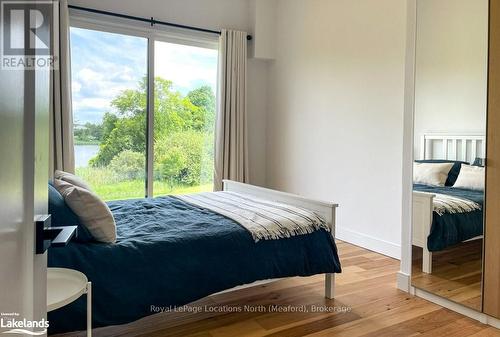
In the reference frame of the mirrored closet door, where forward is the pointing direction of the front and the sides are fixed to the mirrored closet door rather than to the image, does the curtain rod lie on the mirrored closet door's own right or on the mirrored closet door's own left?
on the mirrored closet door's own right

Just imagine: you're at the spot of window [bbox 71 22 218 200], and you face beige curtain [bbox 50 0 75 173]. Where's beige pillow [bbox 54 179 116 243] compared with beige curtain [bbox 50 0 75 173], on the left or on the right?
left

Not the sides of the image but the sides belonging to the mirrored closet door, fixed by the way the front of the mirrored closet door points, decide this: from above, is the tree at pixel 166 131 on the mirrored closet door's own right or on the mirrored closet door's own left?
on the mirrored closet door's own right

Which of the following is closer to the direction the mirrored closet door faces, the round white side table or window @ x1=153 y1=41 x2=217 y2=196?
the round white side table

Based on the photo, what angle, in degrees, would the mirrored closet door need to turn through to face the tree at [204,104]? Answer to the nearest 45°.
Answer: approximately 90° to its right

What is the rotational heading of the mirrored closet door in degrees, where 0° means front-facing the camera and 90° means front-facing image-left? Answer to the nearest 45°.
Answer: approximately 45°

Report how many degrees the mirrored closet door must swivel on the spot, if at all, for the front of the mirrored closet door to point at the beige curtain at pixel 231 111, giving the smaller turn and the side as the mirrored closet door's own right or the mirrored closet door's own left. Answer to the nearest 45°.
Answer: approximately 90° to the mirrored closet door's own right
